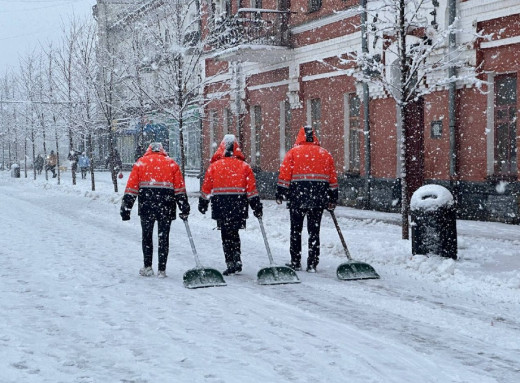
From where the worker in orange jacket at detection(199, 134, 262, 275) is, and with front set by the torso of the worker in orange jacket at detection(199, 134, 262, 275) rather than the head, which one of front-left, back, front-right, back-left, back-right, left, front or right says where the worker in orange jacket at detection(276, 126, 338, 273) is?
right

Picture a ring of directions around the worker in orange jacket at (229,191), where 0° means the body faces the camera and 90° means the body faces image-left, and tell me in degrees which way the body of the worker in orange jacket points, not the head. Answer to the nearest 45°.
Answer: approximately 180°

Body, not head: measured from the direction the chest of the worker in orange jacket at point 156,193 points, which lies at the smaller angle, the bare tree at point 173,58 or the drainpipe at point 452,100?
the bare tree

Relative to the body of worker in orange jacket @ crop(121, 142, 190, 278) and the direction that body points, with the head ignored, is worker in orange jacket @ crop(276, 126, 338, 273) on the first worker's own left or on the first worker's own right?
on the first worker's own right

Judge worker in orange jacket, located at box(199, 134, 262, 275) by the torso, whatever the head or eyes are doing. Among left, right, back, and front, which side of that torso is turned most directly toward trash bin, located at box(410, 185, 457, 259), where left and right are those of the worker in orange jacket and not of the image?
right

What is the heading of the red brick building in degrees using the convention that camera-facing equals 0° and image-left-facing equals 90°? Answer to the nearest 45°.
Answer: approximately 45°

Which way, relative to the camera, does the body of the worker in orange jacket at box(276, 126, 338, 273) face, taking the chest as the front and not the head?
away from the camera

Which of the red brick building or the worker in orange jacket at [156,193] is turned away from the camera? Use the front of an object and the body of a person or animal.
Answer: the worker in orange jacket

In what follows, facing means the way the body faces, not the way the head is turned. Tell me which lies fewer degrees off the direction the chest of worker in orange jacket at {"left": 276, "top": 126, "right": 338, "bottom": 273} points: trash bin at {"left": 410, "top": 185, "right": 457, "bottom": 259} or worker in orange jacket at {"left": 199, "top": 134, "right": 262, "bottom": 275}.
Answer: the trash bin

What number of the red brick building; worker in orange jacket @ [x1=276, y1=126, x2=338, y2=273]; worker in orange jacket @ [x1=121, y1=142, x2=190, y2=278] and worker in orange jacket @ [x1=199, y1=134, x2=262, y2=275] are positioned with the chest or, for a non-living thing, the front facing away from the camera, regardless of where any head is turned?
3

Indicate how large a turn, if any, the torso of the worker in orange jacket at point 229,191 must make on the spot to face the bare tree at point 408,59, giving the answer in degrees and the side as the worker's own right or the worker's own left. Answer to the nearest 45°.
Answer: approximately 45° to the worker's own right

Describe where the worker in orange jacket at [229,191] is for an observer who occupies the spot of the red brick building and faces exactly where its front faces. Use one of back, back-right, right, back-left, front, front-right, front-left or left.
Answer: front-left

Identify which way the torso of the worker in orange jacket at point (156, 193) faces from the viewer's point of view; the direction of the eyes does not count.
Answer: away from the camera

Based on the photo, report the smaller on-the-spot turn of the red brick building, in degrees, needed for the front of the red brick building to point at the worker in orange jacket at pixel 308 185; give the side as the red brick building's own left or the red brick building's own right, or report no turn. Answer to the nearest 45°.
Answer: approximately 45° to the red brick building's own left

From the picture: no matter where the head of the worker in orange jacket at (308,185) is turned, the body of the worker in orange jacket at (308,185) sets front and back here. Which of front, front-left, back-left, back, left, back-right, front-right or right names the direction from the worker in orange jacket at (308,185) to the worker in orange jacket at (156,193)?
left

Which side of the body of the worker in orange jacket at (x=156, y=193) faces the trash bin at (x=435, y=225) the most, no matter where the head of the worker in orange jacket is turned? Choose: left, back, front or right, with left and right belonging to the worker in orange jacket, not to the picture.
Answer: right

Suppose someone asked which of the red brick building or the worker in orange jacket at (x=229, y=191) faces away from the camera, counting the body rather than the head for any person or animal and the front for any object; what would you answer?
the worker in orange jacket
